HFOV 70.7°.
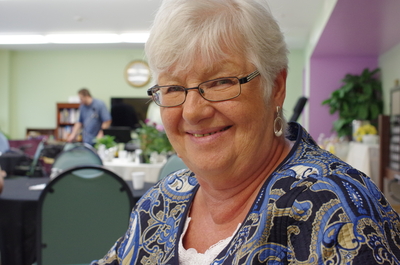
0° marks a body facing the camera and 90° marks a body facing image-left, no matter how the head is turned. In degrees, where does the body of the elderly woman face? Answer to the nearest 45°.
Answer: approximately 45°

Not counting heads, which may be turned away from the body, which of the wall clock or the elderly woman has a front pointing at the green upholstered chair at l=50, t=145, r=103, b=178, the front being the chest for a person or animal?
the wall clock

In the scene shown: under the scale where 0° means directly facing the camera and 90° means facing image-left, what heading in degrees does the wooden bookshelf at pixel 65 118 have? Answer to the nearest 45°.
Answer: approximately 0°

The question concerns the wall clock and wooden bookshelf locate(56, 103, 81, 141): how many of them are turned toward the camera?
2

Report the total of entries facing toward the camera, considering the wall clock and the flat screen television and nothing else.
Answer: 2

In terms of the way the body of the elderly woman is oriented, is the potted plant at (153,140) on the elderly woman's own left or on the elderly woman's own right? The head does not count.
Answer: on the elderly woman's own right

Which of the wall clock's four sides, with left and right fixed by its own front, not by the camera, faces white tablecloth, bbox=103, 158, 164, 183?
front

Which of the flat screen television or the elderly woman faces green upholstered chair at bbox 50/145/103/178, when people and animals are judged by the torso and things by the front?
the flat screen television

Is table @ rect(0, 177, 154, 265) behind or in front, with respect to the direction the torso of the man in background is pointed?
in front

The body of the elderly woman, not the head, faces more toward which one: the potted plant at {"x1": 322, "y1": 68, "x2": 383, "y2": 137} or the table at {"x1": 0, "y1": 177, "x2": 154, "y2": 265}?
the table

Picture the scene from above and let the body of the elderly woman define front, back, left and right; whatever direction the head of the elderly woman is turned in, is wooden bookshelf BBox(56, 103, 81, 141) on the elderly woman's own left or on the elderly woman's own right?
on the elderly woman's own right

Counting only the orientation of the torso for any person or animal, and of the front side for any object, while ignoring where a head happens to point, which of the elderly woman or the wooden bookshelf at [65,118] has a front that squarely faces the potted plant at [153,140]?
the wooden bookshelf
